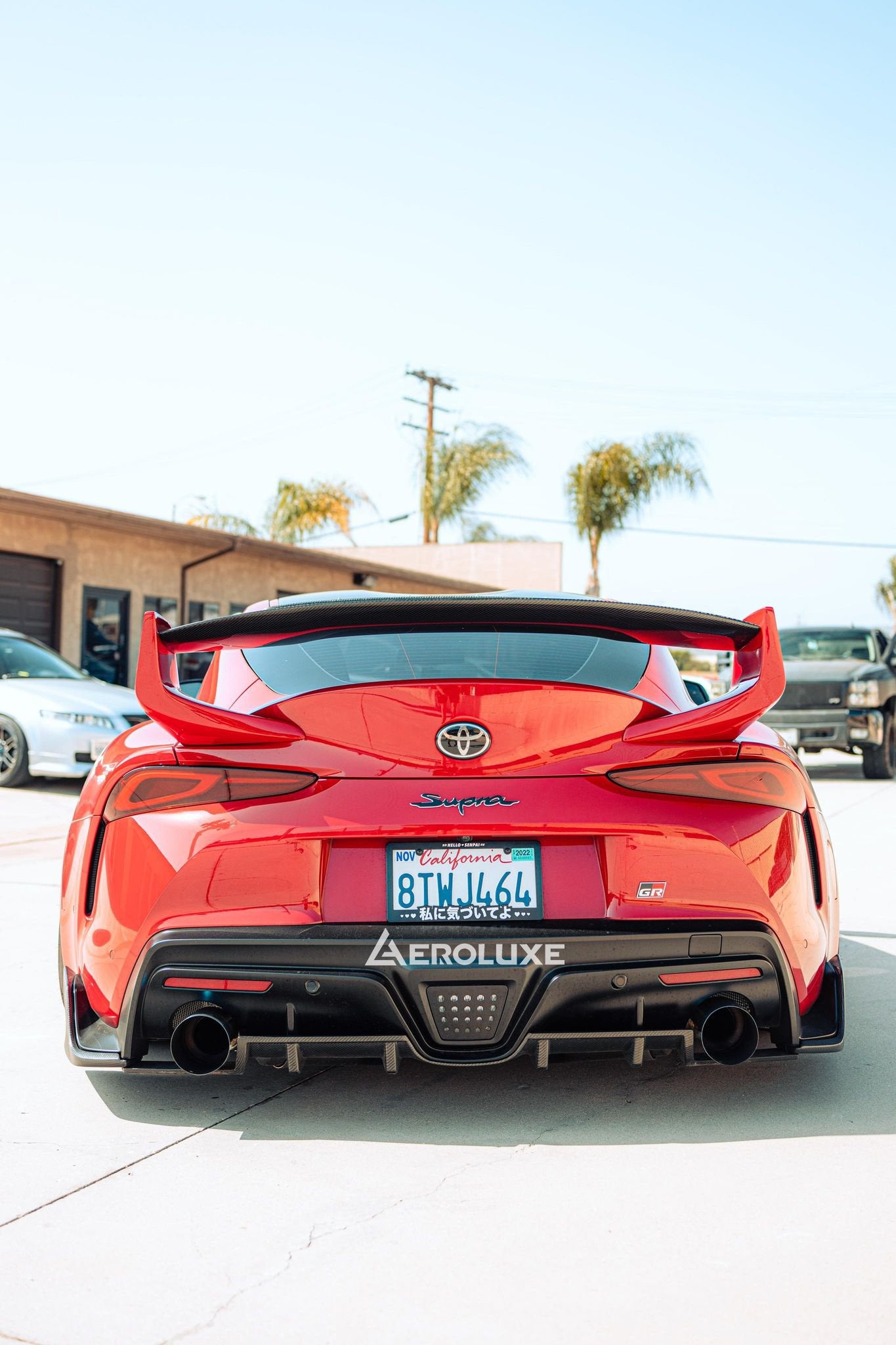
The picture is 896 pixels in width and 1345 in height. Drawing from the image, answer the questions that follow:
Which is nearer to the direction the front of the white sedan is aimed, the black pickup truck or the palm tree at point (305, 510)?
the black pickup truck

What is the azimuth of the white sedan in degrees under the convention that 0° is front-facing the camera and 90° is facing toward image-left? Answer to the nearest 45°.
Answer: approximately 315°

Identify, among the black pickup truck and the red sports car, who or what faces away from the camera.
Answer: the red sports car

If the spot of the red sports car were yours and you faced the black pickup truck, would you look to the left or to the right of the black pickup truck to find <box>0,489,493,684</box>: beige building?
left

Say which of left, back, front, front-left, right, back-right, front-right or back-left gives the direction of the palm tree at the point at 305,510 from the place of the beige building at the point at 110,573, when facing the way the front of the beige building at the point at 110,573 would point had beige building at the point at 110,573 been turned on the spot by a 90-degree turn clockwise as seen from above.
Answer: back-right

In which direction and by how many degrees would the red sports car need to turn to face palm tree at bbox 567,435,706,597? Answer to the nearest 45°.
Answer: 0° — it already faces it

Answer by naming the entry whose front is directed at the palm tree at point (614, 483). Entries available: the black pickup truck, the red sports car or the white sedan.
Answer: the red sports car

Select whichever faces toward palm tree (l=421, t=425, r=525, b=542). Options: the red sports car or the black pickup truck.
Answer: the red sports car

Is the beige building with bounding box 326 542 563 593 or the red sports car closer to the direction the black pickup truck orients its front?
the red sports car

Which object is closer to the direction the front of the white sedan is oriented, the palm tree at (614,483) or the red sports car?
the red sports car

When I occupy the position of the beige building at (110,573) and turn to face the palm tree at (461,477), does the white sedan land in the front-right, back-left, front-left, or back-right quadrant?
back-right

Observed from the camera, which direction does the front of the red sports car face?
facing away from the viewer

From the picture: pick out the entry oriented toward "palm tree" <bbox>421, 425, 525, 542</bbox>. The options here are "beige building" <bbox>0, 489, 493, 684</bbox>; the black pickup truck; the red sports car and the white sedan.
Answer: the red sports car
